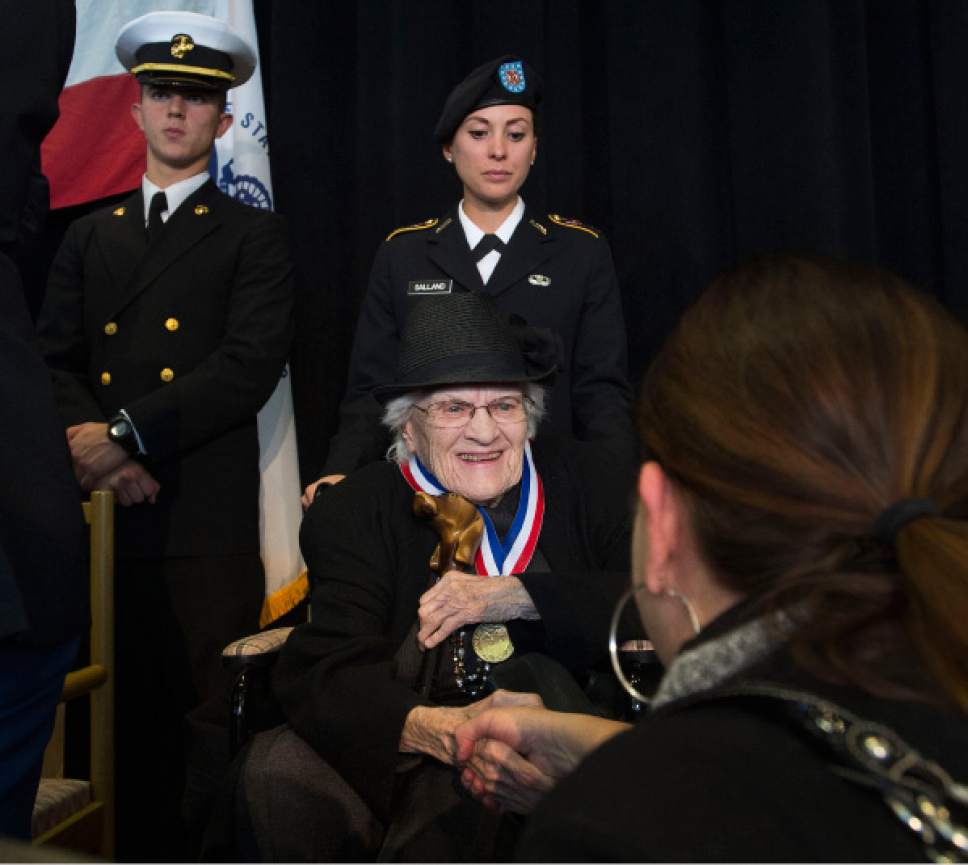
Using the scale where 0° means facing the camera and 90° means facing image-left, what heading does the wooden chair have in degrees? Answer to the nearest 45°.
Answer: approximately 45°

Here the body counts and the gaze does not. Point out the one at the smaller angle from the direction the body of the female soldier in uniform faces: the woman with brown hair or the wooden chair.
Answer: the woman with brown hair

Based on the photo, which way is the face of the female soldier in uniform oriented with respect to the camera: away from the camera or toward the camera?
toward the camera

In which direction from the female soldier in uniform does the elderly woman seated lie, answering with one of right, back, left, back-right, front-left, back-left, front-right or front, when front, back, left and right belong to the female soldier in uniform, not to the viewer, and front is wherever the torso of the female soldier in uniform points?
front

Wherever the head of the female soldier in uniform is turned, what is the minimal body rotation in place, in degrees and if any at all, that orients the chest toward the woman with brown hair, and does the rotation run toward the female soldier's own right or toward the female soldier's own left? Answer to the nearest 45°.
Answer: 0° — they already face them

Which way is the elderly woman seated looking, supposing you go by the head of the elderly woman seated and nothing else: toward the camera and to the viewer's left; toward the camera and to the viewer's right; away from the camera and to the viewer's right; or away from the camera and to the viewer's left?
toward the camera and to the viewer's right

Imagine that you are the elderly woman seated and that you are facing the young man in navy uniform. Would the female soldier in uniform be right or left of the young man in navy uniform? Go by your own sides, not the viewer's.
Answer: right

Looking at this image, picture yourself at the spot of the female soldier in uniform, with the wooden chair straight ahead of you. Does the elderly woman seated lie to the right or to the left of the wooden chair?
left

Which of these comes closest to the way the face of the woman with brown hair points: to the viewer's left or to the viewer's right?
to the viewer's left

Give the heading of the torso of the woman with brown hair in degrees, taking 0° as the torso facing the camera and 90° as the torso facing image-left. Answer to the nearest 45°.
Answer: approximately 135°

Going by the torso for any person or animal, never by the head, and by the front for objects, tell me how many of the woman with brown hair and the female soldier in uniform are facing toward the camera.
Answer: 1

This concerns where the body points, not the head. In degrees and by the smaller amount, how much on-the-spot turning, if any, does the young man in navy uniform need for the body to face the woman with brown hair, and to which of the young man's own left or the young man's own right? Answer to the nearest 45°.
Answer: approximately 45° to the young man's own left

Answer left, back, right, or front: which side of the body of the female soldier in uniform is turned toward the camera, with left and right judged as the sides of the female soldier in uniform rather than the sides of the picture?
front

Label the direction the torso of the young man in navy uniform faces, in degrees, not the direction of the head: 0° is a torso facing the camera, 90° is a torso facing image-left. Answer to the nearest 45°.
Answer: approximately 45°
